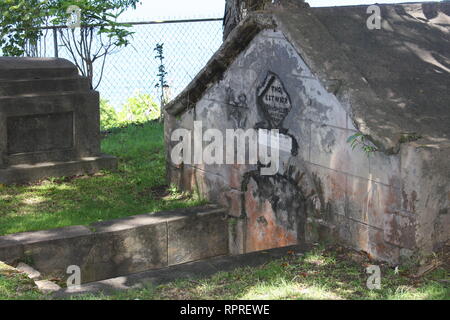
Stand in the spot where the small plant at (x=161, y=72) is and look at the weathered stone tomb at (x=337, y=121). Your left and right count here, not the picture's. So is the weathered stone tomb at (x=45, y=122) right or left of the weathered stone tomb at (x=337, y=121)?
right

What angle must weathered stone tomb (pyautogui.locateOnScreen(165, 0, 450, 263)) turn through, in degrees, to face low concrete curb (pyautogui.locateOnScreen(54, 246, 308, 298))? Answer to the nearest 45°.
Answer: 0° — it already faces it

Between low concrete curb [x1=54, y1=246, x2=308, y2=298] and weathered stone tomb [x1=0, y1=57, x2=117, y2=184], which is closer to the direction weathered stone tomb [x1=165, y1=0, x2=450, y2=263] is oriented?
the low concrete curb

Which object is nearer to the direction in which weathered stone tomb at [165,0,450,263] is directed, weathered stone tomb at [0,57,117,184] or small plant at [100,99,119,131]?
the weathered stone tomb

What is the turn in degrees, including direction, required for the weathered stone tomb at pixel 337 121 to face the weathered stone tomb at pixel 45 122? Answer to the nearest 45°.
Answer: approximately 90° to its right

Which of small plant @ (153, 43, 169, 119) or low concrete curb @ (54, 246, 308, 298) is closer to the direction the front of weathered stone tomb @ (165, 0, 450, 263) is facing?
the low concrete curb

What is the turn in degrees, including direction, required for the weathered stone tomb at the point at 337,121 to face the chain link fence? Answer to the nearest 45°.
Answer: approximately 90° to its right

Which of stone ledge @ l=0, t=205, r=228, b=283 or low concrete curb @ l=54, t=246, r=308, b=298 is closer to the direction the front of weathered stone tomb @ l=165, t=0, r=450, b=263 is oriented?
the low concrete curb

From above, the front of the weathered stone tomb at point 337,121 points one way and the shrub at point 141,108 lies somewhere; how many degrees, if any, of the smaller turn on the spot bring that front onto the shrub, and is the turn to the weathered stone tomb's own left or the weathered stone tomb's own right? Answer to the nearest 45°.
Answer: approximately 90° to the weathered stone tomb's own right

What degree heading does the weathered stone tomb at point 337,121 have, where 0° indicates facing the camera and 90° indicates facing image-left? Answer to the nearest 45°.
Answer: approximately 45°

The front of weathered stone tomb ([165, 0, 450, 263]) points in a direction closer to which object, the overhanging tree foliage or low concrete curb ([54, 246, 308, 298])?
the low concrete curb

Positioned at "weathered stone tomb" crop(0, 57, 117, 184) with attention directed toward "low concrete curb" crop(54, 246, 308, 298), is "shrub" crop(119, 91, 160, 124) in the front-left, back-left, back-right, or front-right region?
back-left

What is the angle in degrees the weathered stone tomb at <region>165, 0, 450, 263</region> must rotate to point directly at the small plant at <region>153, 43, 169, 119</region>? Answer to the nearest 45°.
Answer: approximately 90° to its right

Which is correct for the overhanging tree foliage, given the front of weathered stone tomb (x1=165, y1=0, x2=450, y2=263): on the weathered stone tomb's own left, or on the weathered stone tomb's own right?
on the weathered stone tomb's own right
